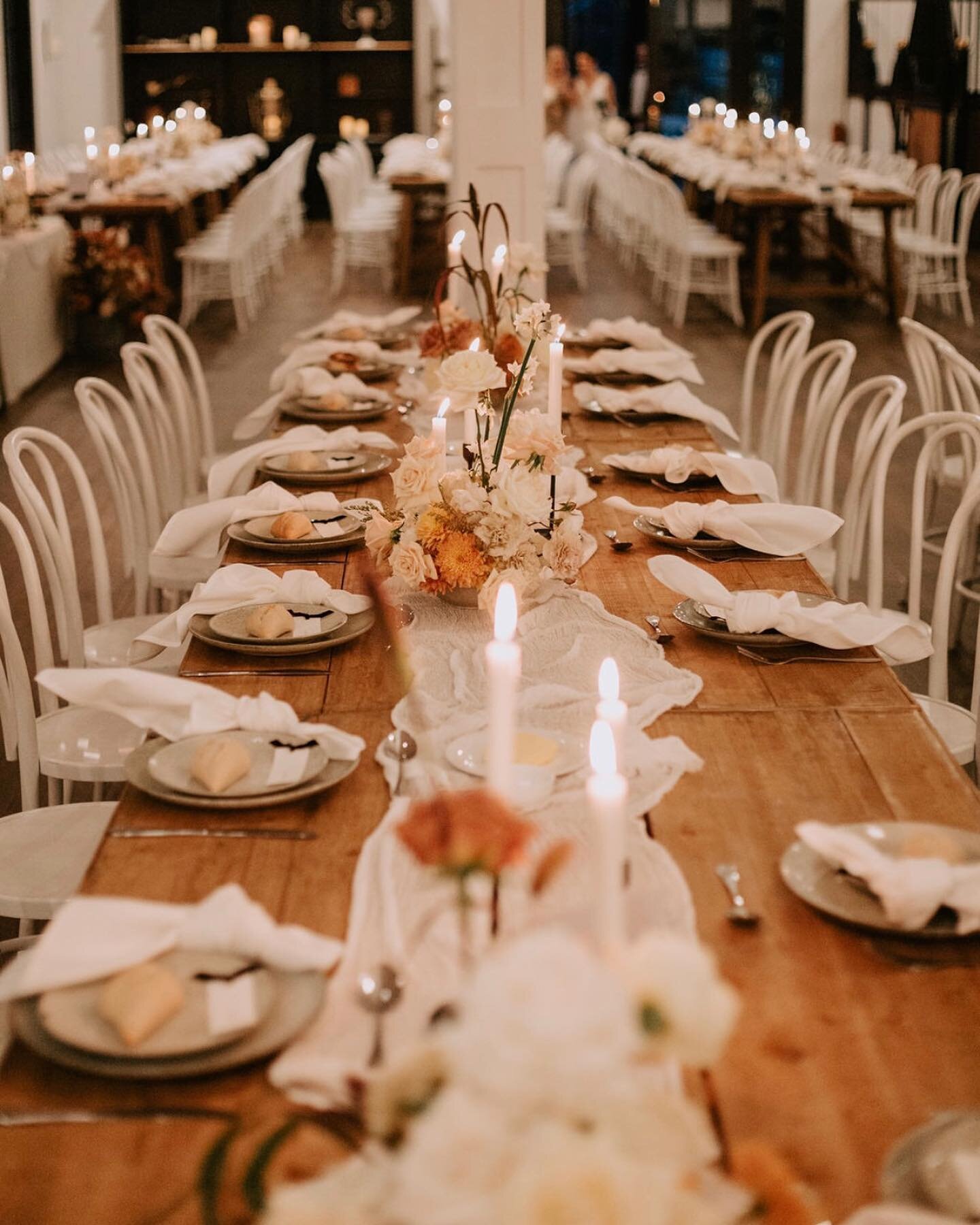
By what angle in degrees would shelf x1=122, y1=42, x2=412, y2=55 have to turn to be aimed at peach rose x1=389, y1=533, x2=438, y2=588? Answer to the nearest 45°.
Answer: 0° — it already faces it

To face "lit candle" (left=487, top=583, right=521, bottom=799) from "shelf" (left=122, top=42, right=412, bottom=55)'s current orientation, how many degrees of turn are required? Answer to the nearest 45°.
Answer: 0° — it already faces it

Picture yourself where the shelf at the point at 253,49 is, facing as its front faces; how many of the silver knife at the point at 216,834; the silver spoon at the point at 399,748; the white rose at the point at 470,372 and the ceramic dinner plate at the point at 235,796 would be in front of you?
4

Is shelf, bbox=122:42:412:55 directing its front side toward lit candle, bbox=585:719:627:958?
yes

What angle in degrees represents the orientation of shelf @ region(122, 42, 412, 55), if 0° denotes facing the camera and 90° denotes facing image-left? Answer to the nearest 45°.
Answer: approximately 0°

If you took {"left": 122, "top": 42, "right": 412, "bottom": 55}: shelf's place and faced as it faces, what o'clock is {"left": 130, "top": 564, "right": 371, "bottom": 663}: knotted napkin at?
The knotted napkin is roughly at 12 o'clock from the shelf.

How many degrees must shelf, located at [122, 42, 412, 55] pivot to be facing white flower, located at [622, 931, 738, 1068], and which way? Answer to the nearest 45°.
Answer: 0° — it already faces it

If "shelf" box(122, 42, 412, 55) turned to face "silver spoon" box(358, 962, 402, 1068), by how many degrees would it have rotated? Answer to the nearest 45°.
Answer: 0° — it already faces it

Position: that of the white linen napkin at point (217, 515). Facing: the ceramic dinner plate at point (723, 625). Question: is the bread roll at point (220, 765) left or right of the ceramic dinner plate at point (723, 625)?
right

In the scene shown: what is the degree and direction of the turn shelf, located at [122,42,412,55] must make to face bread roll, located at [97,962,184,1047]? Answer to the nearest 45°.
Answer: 0° — it already faces it

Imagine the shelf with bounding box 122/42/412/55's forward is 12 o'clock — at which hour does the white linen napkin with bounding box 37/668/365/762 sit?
The white linen napkin is roughly at 12 o'clock from the shelf.

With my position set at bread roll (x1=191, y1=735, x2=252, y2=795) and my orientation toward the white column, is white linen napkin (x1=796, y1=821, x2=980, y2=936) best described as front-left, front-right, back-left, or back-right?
back-right

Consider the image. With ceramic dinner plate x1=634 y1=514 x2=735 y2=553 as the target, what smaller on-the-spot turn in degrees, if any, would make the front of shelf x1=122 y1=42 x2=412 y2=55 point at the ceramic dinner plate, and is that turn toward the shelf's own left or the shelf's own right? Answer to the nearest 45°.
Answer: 0° — it already faces it

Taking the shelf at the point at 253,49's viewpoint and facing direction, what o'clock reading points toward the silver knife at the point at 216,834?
The silver knife is roughly at 12 o'clock from the shelf.
